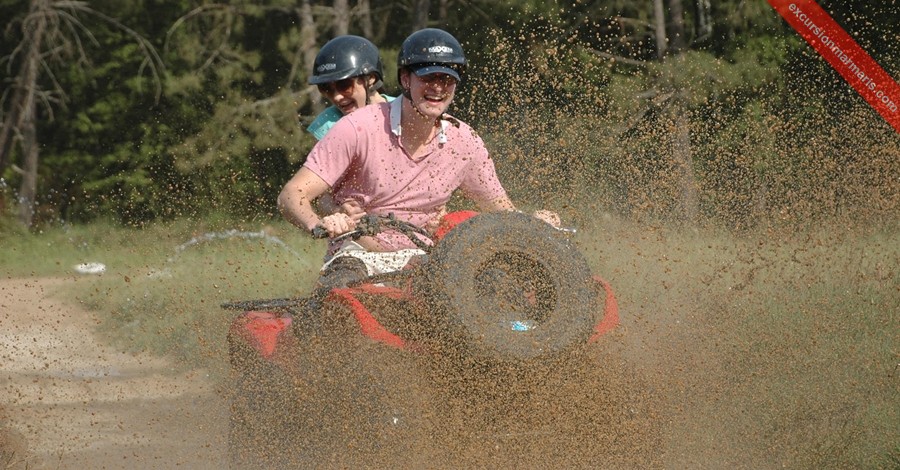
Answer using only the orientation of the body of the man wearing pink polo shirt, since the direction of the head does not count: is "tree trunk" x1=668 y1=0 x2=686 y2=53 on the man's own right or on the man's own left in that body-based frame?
on the man's own left

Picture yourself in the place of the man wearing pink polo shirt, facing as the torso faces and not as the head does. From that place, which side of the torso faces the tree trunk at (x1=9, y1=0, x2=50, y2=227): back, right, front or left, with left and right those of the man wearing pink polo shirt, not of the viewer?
back

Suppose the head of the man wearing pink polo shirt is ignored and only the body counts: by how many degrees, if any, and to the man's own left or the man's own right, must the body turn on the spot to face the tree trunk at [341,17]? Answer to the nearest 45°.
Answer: approximately 135° to the man's own left

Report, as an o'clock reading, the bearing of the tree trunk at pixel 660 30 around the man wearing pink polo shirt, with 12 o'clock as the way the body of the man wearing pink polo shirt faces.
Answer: The tree trunk is roughly at 8 o'clock from the man wearing pink polo shirt.

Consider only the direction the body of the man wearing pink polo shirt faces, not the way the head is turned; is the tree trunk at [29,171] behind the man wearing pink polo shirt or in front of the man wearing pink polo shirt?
behind

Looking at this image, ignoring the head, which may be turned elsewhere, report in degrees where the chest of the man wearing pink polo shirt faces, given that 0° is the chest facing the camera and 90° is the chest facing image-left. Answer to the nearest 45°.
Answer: approximately 315°
